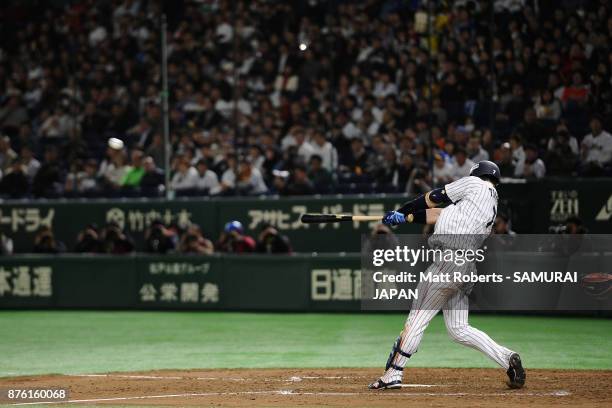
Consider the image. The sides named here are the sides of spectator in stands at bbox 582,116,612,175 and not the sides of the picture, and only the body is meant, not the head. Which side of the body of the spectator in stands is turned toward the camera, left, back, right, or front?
front

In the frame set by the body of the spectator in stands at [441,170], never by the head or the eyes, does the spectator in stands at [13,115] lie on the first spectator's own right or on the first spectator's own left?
on the first spectator's own right

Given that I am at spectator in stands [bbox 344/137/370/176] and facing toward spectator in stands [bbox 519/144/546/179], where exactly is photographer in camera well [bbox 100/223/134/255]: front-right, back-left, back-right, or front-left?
back-right

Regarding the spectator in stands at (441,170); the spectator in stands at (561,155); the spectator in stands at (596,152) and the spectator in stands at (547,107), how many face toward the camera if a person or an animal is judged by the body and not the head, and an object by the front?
4

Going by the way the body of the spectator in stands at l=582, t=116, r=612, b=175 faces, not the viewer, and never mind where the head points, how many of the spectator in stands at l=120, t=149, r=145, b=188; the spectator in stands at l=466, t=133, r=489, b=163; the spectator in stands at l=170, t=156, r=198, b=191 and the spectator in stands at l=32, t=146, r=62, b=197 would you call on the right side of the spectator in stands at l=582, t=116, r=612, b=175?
4

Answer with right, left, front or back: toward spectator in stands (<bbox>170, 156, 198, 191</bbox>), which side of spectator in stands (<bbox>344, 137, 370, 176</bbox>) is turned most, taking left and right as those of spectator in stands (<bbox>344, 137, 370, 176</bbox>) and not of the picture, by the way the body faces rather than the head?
right

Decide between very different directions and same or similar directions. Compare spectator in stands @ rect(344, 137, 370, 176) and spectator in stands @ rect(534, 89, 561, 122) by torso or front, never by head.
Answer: same or similar directions

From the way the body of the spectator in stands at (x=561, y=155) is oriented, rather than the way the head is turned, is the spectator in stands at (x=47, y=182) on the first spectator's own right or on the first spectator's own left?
on the first spectator's own right

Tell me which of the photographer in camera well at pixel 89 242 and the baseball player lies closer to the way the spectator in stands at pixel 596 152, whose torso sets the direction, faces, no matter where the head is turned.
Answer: the baseball player

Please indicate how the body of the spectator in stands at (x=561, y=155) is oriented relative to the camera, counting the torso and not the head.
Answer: toward the camera

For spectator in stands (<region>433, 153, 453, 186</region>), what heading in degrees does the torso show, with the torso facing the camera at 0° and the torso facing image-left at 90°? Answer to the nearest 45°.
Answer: approximately 0°

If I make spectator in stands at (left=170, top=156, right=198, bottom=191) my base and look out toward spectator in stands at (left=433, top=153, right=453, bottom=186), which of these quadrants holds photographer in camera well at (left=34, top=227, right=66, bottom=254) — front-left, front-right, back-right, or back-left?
back-right
